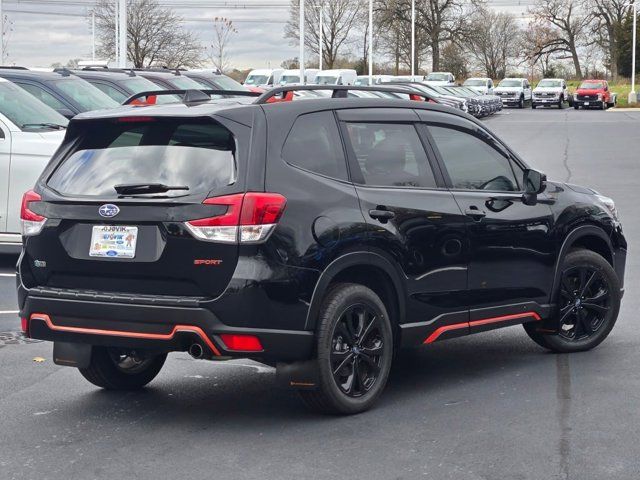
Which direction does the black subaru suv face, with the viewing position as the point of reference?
facing away from the viewer and to the right of the viewer

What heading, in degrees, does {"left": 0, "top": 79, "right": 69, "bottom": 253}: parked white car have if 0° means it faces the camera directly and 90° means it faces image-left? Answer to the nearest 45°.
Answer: approximately 315°

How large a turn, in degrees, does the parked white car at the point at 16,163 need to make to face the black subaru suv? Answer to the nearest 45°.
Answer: approximately 45° to its right

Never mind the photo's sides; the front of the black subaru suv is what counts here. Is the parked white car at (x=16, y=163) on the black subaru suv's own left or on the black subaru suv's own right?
on the black subaru suv's own left
